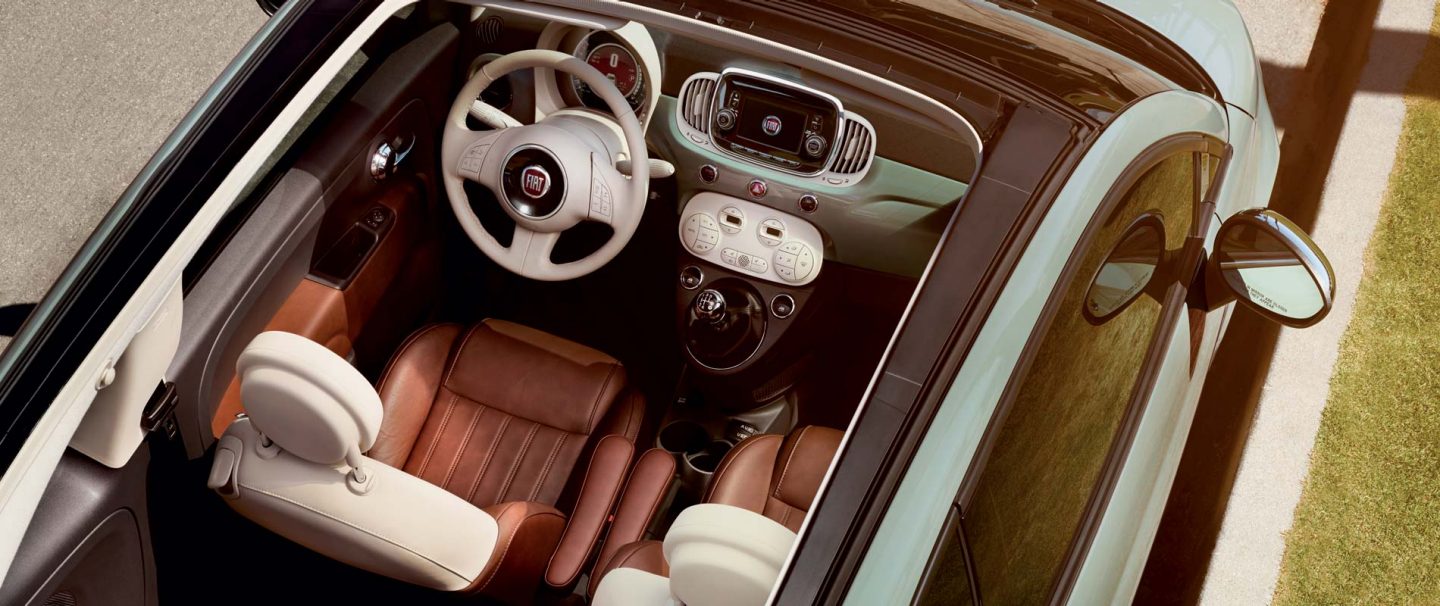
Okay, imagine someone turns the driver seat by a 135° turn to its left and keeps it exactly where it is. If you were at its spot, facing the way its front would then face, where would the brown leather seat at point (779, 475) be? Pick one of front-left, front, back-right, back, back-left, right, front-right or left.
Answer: back

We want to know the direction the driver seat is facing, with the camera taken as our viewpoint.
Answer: facing away from the viewer and to the right of the viewer
